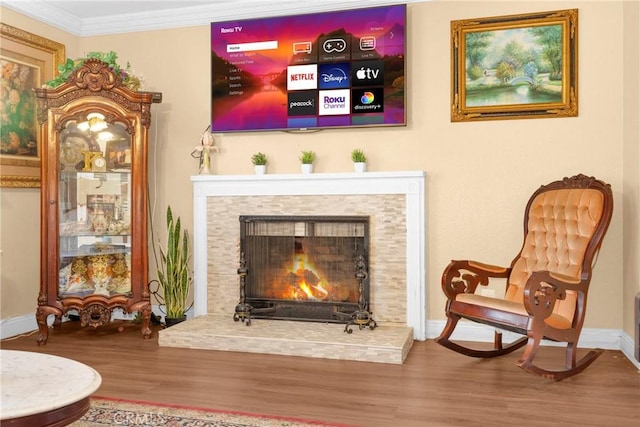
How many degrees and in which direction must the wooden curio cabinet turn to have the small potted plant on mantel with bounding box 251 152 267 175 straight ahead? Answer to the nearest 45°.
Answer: approximately 90° to its left

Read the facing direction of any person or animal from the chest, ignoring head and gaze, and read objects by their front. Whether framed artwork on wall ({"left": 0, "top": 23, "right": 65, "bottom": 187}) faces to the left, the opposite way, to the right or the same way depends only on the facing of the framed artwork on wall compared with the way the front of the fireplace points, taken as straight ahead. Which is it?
to the left

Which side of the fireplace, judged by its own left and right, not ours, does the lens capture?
front

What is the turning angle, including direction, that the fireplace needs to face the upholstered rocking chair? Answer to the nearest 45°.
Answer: approximately 45° to its left

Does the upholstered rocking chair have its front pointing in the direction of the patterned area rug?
yes

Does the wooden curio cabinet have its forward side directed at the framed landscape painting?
no

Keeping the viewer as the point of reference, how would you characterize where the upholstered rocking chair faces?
facing the viewer and to the left of the viewer

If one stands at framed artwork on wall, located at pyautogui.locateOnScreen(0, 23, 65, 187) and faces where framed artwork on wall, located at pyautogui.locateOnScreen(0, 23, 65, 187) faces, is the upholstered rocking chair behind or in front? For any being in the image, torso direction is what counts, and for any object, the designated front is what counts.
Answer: in front

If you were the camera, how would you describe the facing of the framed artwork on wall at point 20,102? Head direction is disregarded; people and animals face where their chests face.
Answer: facing the viewer and to the right of the viewer

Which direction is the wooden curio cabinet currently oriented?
toward the camera

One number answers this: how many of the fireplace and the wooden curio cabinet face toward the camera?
2

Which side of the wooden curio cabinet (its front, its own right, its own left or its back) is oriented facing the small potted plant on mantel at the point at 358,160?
left

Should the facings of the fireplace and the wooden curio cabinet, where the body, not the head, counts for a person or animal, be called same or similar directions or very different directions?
same or similar directions

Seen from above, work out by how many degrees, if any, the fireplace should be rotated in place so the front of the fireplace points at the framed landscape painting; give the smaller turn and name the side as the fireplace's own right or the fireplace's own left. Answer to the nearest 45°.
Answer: approximately 90° to the fireplace's own left

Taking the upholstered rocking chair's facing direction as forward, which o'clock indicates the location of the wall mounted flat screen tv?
The wall mounted flat screen tv is roughly at 2 o'clock from the upholstered rocking chair.

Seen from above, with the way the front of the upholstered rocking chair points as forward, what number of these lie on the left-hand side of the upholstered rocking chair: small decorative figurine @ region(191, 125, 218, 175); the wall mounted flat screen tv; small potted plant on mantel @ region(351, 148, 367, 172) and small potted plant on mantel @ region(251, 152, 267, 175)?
0
